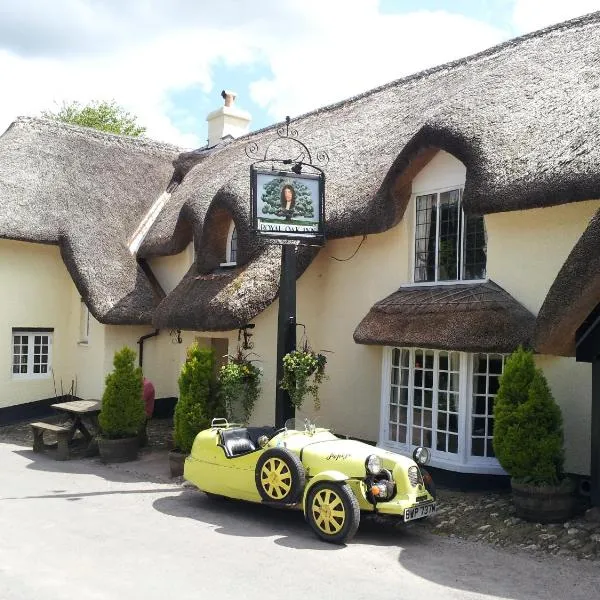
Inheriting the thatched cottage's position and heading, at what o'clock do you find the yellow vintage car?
The yellow vintage car is roughly at 11 o'clock from the thatched cottage.

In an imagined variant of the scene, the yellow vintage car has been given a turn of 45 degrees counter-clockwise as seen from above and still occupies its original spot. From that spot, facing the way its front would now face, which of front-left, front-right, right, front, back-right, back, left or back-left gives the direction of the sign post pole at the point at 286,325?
left

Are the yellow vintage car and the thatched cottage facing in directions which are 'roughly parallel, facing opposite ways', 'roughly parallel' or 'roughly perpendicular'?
roughly perpendicular

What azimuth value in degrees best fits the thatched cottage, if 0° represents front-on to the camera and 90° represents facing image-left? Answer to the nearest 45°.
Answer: approximately 45°

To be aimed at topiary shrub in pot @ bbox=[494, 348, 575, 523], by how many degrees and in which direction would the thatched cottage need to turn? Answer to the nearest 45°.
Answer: approximately 45° to its left

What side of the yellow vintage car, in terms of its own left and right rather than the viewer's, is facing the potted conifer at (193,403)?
back

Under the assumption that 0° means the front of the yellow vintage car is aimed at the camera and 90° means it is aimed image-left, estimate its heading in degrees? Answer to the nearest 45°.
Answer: approximately 315°

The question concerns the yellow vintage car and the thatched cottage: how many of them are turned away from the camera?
0

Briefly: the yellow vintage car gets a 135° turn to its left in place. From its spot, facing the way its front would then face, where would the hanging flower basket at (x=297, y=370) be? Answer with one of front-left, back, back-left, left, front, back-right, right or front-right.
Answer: front

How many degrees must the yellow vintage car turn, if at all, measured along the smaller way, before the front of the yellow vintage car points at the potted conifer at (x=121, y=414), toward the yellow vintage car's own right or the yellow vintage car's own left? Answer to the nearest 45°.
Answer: approximately 180°
